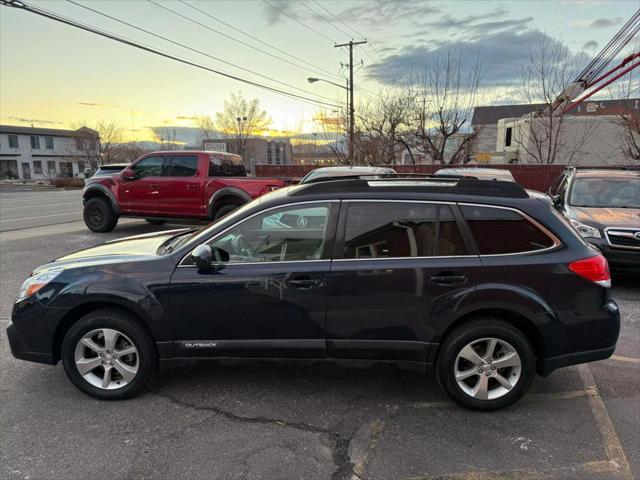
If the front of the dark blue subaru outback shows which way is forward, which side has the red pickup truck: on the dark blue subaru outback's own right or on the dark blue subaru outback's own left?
on the dark blue subaru outback's own right

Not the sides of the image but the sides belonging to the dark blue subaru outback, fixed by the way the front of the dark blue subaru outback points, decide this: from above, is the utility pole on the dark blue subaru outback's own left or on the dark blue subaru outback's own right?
on the dark blue subaru outback's own right

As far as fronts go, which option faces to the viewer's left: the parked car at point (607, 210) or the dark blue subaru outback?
the dark blue subaru outback

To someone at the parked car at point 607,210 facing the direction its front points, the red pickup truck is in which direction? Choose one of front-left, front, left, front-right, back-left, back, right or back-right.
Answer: back-right

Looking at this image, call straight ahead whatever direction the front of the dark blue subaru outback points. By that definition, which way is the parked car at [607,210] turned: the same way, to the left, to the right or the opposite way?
to the left

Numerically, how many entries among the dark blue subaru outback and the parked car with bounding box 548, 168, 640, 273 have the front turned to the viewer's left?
1

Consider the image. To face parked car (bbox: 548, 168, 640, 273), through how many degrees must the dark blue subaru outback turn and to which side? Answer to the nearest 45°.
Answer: approximately 135° to its right

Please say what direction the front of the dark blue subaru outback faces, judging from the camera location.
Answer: facing to the left of the viewer

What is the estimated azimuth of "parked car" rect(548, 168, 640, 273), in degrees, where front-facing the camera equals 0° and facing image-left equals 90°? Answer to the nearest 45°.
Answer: approximately 315°

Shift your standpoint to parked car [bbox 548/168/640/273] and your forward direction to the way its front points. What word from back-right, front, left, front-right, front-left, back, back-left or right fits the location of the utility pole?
back
